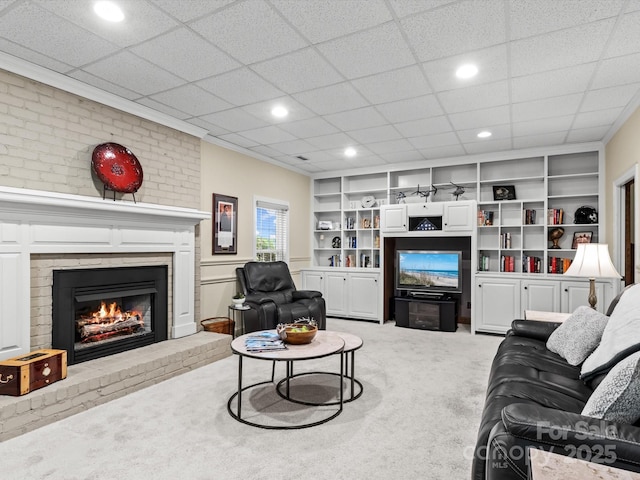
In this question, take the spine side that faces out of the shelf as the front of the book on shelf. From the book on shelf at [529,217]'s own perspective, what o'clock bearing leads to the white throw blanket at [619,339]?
The white throw blanket is roughly at 12 o'clock from the book on shelf.

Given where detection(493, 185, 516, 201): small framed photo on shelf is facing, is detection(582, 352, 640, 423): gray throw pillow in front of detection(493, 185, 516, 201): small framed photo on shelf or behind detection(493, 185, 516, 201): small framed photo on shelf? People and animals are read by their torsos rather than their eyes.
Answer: in front

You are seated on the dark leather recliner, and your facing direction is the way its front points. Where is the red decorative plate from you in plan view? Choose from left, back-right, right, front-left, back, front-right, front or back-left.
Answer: right

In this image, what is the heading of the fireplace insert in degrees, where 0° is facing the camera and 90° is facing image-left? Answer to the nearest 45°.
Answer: approximately 315°

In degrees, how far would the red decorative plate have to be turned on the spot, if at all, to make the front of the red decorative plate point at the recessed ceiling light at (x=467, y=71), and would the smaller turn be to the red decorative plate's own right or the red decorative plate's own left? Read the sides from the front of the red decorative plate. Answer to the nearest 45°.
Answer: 0° — it already faces it

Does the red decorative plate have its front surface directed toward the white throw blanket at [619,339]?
yes

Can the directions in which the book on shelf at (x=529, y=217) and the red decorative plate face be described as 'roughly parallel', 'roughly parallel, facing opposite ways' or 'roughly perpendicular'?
roughly perpendicular

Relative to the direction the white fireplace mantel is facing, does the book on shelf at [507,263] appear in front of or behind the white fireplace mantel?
in front

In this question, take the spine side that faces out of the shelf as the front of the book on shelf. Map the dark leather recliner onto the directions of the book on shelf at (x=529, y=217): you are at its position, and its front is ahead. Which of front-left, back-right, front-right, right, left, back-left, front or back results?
front-right

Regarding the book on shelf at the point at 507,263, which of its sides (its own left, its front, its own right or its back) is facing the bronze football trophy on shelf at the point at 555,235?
left

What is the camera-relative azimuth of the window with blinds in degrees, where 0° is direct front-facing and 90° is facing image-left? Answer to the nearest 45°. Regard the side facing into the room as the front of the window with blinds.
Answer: approximately 315°
